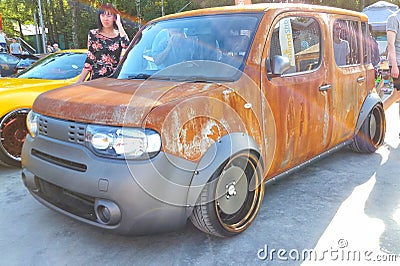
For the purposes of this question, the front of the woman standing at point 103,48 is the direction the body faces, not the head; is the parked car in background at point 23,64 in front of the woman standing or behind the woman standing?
behind

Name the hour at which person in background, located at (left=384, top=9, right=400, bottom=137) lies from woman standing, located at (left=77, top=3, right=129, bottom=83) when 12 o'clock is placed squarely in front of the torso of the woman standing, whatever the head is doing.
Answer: The person in background is roughly at 9 o'clock from the woman standing.

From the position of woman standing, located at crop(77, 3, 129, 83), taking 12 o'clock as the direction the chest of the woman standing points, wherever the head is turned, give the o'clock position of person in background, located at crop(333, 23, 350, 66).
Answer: The person in background is roughly at 10 o'clock from the woman standing.

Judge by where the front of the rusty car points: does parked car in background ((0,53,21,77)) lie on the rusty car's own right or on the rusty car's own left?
on the rusty car's own right

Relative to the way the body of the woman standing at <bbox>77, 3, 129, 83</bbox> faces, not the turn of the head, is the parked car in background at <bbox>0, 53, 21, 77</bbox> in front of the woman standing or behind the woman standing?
behind
